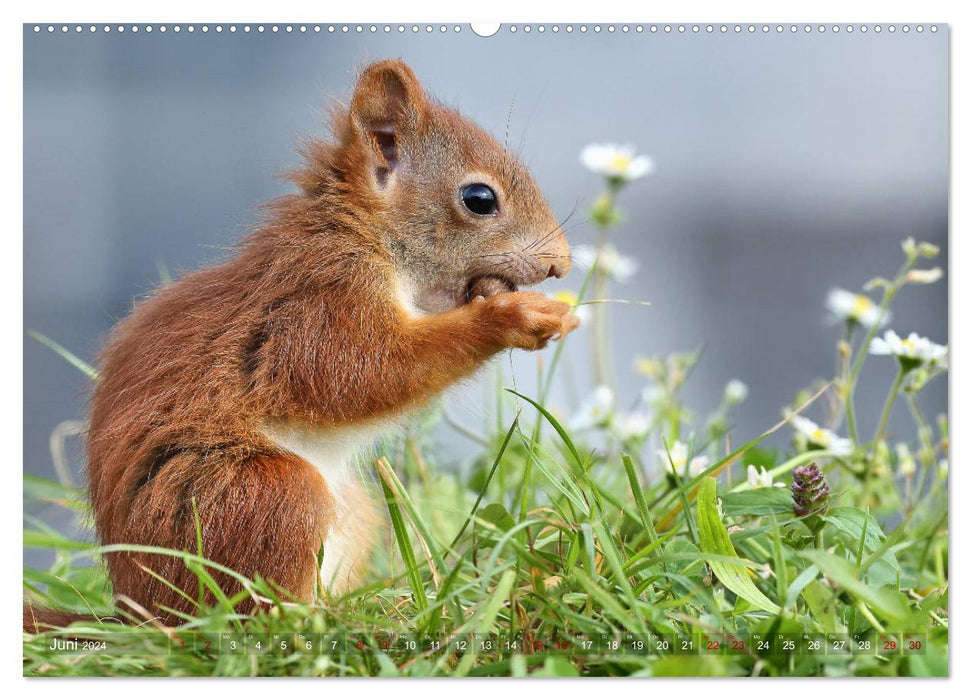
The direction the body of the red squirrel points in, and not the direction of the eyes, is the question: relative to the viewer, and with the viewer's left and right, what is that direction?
facing to the right of the viewer

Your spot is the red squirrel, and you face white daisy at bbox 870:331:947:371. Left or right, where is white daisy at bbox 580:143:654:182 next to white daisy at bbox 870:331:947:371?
left

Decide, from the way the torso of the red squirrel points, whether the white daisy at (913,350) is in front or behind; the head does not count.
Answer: in front
